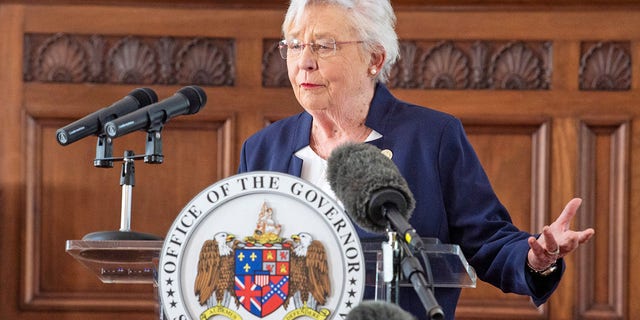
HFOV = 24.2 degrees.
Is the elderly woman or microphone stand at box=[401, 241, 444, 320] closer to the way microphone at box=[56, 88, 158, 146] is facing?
the elderly woman

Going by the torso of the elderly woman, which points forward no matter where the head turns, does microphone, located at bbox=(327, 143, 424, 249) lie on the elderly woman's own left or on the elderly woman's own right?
on the elderly woman's own left

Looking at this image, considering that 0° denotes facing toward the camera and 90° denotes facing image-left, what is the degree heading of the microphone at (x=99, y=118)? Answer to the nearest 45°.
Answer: approximately 225°

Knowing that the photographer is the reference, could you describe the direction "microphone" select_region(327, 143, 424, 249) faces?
facing away from the viewer and to the left of the viewer

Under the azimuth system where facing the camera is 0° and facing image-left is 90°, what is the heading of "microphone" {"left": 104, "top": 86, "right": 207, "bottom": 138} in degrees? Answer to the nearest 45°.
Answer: approximately 225°

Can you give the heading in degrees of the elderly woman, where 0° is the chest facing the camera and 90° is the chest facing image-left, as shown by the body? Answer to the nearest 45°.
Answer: approximately 45°

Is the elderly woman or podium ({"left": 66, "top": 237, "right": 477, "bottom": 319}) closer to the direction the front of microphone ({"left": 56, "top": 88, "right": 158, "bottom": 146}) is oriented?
the elderly woman

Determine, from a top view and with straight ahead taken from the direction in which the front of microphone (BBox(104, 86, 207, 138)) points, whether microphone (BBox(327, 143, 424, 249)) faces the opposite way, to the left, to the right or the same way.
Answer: to the left

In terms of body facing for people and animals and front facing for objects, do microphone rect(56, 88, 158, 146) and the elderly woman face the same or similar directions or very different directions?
very different directions
